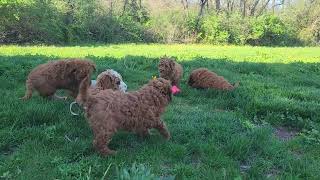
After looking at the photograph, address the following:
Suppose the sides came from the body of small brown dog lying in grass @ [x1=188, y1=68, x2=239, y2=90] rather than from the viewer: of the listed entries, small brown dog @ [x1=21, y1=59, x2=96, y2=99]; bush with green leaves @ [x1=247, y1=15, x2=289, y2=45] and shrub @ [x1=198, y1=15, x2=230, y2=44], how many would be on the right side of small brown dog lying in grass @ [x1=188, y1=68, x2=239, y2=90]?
2

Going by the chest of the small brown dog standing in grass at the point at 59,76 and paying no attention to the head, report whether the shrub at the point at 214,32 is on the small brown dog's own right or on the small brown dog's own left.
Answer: on the small brown dog's own left

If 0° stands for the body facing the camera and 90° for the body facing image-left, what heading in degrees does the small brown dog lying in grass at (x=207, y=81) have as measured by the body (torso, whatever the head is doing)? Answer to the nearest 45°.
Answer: approximately 90°

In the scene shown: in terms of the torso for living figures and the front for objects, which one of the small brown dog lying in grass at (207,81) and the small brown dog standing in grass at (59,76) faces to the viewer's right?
the small brown dog standing in grass at (59,76)

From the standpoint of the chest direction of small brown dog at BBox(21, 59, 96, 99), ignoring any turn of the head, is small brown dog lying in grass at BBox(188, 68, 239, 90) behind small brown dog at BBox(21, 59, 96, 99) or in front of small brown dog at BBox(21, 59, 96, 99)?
in front

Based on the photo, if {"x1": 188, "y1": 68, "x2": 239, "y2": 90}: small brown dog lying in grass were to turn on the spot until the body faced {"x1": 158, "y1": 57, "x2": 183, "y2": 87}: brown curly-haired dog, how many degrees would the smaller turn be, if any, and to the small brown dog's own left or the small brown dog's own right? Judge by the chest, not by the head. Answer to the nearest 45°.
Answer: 0° — it already faces it

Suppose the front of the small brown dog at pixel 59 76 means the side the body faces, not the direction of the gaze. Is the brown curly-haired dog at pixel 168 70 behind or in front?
in front

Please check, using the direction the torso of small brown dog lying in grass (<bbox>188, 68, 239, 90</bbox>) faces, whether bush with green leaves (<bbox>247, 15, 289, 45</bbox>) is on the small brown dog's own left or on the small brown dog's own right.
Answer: on the small brown dog's own right

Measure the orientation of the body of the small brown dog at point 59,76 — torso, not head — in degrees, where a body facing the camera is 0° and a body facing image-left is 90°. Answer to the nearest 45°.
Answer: approximately 270°

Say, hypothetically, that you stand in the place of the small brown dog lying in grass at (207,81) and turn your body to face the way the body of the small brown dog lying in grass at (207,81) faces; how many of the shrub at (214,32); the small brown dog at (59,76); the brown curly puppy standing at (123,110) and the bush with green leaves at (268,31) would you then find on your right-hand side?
2

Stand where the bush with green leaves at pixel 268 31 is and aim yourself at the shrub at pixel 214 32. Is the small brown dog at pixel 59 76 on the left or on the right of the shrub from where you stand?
left

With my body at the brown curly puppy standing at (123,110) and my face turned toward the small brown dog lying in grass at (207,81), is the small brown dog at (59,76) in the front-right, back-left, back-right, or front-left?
front-left

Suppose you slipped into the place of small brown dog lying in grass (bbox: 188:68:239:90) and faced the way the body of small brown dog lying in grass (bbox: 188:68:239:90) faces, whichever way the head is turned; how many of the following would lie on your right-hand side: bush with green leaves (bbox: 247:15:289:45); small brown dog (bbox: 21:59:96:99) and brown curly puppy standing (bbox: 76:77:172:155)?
1

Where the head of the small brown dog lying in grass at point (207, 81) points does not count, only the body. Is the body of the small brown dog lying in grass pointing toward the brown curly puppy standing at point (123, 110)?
no

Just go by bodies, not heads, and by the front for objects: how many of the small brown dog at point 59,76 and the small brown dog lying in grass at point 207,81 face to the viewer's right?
1

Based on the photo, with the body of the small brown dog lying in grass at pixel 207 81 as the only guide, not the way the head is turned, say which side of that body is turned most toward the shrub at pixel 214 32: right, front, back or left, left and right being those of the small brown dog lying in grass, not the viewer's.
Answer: right
